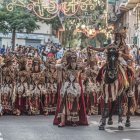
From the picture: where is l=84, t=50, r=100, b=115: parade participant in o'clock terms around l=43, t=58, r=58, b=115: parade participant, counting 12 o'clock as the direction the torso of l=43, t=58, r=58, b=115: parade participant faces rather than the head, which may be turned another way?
l=84, t=50, r=100, b=115: parade participant is roughly at 9 o'clock from l=43, t=58, r=58, b=115: parade participant.

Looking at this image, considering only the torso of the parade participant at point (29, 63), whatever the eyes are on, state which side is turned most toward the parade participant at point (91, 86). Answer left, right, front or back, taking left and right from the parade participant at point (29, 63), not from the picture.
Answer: left

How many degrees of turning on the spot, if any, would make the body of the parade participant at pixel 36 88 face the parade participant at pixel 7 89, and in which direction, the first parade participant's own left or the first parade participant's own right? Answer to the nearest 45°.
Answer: approximately 90° to the first parade participant's own right

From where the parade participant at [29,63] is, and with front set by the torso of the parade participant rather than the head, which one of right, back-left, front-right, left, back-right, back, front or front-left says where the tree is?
back

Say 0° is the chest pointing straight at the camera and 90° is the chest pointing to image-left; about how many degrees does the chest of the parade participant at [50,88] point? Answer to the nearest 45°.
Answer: approximately 0°
